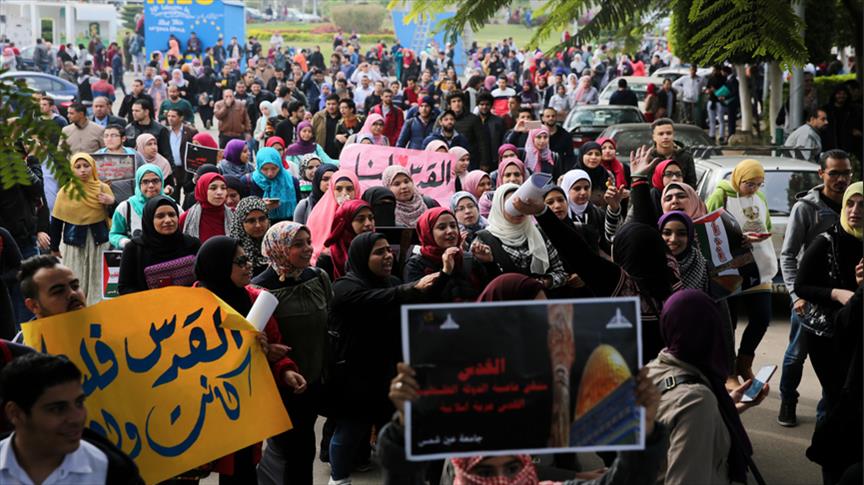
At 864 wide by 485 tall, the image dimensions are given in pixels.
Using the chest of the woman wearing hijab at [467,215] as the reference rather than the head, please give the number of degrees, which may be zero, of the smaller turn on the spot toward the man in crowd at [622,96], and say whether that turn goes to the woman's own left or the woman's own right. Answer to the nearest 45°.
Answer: approximately 180°

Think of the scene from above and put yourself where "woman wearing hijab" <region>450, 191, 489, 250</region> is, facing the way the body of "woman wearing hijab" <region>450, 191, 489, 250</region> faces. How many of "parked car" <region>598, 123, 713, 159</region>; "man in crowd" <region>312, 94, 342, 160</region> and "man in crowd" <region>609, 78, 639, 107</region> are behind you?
3

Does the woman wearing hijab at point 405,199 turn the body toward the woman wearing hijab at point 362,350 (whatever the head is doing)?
yes

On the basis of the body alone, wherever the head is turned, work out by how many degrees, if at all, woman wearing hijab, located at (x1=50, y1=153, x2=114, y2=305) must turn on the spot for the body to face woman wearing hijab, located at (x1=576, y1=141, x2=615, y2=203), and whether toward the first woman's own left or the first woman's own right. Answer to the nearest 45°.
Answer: approximately 90° to the first woman's own left

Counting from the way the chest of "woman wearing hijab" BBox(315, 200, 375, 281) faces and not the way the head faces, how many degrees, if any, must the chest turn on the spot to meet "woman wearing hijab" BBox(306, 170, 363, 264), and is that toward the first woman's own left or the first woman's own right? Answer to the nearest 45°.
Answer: approximately 135° to the first woman's own left

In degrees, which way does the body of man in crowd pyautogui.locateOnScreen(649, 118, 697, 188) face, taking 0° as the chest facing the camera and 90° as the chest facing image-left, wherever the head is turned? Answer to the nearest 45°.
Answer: approximately 0°

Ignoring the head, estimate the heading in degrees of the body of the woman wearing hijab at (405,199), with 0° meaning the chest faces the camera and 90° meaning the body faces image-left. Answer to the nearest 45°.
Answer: approximately 0°

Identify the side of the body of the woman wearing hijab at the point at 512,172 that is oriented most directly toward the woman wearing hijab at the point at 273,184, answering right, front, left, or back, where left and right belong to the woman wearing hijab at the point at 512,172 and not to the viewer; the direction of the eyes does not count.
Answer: right

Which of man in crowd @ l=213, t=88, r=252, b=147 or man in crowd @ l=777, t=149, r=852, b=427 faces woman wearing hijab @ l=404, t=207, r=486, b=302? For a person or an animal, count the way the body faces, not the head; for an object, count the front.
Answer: man in crowd @ l=213, t=88, r=252, b=147
